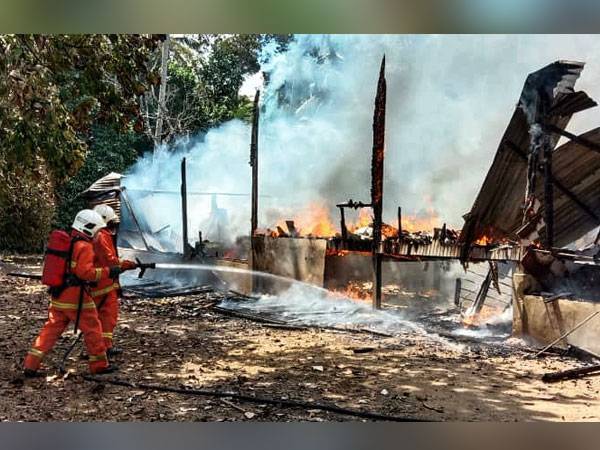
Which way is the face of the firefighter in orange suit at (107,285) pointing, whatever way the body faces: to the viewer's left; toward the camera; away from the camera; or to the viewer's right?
to the viewer's right

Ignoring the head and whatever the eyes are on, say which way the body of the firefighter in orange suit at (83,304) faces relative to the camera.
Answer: to the viewer's right

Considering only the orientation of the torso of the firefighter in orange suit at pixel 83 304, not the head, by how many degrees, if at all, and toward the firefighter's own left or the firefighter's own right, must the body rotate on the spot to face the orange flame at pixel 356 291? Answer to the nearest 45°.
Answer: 0° — they already face it

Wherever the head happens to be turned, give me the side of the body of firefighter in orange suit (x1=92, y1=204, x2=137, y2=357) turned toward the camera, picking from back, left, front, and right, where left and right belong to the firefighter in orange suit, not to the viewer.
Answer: right

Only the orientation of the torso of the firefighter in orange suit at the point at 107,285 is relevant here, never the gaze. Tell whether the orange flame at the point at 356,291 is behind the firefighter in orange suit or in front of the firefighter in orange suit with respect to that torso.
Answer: in front

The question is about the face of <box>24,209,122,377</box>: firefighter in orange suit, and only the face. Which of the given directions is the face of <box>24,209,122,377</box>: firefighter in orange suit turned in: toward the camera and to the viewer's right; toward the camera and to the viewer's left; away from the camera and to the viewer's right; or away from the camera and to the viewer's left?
away from the camera and to the viewer's right

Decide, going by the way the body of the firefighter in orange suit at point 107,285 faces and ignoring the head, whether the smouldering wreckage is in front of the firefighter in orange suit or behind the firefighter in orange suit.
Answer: in front

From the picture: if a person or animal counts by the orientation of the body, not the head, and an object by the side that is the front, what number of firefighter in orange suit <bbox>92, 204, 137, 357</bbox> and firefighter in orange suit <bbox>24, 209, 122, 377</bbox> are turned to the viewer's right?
2
